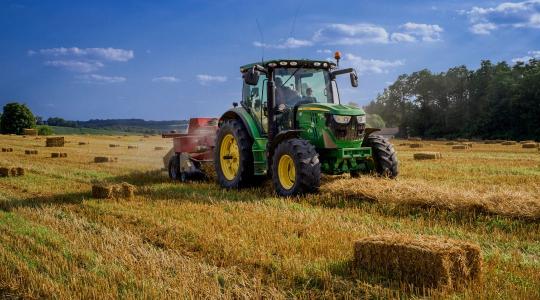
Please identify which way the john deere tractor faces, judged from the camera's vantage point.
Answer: facing the viewer and to the right of the viewer

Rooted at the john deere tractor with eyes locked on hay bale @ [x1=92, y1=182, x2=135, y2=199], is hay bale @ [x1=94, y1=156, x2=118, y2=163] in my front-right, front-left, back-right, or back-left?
front-right

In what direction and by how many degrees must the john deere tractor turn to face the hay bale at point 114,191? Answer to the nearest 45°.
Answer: approximately 135° to its right

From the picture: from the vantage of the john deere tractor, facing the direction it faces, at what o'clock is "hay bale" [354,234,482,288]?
The hay bale is roughly at 1 o'clock from the john deere tractor.

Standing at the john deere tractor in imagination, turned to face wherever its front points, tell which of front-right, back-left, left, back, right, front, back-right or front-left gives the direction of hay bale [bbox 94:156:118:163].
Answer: back

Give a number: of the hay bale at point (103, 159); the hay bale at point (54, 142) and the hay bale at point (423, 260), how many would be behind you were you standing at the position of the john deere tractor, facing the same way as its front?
2

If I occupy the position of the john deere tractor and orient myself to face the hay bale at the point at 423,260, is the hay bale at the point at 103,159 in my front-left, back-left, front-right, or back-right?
back-right
